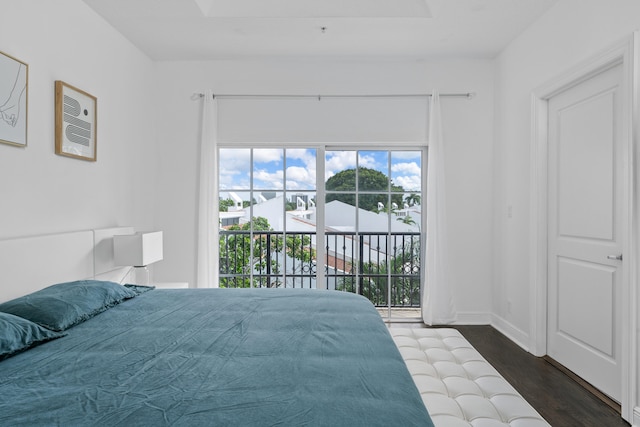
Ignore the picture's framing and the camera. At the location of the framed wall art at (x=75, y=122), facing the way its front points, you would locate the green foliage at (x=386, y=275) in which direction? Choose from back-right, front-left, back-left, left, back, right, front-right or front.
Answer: front-left

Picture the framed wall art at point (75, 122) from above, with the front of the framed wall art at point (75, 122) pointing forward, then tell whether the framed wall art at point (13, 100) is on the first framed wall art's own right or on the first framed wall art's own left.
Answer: on the first framed wall art's own right

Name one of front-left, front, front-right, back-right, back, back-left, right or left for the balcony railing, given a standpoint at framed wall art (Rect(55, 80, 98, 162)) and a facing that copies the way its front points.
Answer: front-left

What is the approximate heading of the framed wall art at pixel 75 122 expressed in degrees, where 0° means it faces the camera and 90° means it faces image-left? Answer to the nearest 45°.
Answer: approximately 315°

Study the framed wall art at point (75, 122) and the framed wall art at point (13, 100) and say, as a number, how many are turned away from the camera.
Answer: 0

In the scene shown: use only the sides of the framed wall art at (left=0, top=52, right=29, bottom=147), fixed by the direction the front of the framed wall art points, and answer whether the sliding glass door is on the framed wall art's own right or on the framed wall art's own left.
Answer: on the framed wall art's own left

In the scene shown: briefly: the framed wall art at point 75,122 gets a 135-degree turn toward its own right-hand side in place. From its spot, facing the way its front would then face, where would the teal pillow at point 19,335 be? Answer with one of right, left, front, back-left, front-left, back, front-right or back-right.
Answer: left

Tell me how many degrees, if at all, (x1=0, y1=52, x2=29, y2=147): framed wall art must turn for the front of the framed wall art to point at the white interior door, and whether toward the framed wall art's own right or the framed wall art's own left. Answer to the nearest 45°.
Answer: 0° — it already faces it

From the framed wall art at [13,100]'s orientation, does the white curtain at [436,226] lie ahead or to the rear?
ahead

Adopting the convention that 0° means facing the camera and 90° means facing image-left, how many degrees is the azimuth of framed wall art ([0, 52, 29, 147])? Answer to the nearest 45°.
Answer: approximately 315°

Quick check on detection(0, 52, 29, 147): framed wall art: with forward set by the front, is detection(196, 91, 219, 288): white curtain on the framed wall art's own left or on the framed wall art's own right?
on the framed wall art's own left

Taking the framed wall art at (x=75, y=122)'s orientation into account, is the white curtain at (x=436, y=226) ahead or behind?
ahead

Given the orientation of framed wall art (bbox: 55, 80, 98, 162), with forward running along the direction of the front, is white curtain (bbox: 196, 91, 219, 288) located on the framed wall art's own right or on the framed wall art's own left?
on the framed wall art's own left

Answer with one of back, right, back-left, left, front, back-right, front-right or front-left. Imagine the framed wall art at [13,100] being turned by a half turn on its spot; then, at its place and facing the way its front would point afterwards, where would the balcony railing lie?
back-right
